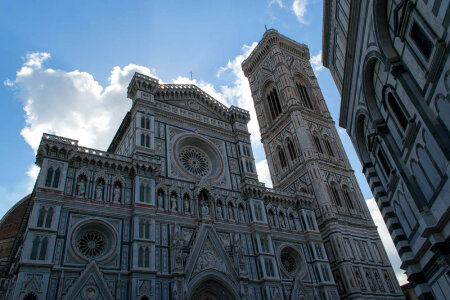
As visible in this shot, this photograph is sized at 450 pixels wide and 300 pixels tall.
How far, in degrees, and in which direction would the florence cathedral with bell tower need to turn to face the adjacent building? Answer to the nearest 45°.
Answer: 0° — it already faces it

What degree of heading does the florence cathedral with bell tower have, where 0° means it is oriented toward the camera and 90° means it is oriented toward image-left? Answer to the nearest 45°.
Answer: approximately 315°
